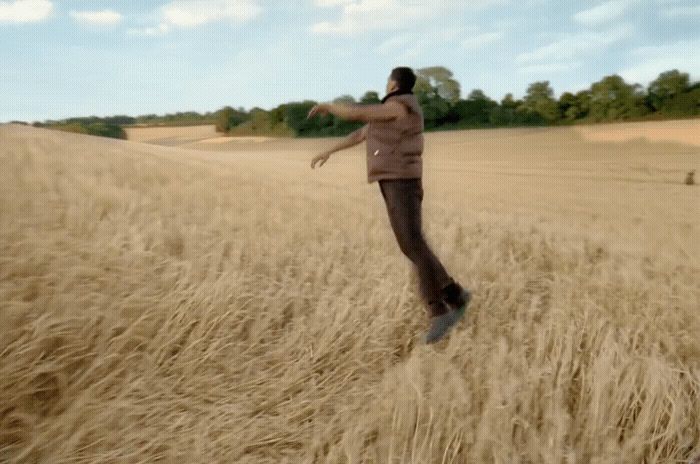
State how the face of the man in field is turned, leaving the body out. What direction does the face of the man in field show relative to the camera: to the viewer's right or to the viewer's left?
to the viewer's left

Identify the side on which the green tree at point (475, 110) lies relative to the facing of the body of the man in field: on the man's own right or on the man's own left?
on the man's own right

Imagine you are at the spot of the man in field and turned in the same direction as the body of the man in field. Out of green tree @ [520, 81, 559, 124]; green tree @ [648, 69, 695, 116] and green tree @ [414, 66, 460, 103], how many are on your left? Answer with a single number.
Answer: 0

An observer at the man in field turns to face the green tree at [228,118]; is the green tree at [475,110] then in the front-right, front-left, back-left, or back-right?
front-right

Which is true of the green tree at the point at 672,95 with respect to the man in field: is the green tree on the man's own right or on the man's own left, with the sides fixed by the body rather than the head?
on the man's own right

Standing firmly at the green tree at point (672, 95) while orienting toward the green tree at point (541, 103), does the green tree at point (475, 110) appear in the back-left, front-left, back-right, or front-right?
front-left
